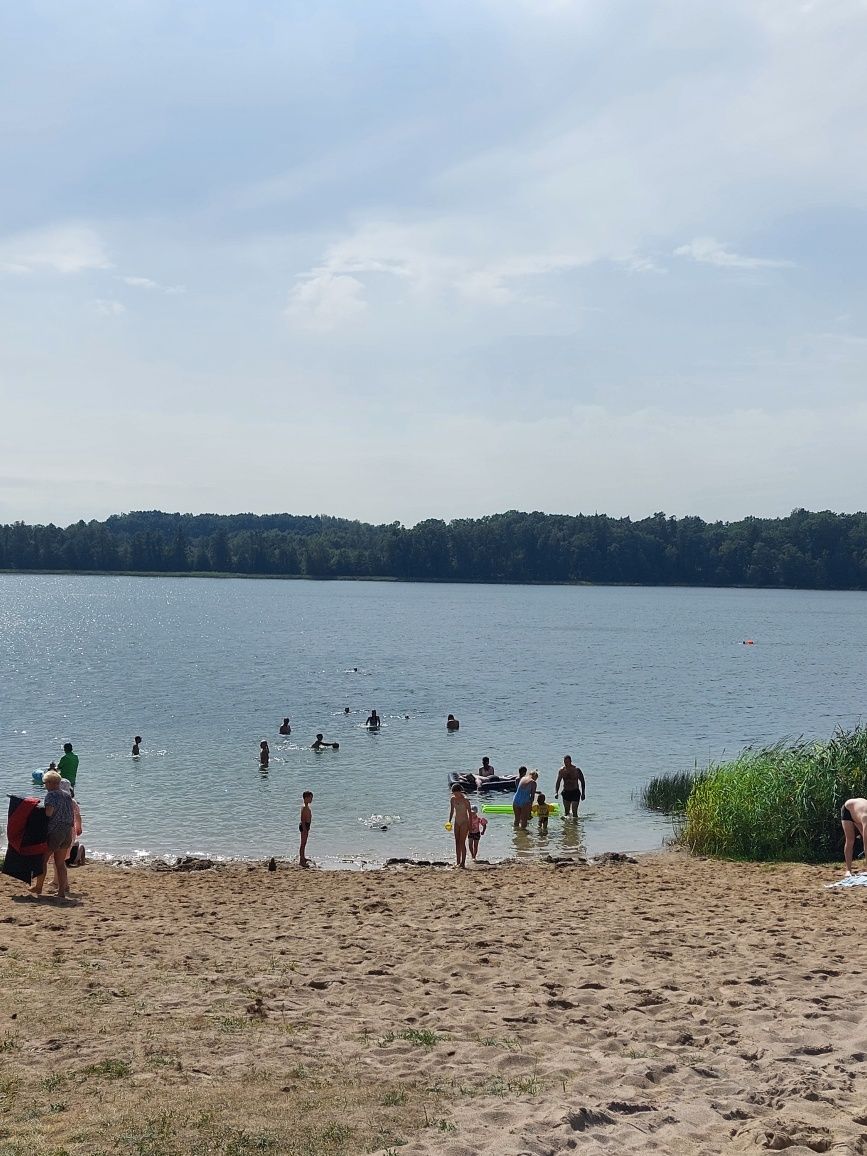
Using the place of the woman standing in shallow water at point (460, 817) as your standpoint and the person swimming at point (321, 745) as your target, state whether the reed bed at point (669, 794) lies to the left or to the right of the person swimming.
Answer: right

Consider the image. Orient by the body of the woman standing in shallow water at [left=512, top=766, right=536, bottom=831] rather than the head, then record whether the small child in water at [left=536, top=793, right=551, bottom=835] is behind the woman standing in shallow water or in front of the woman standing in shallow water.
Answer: in front
